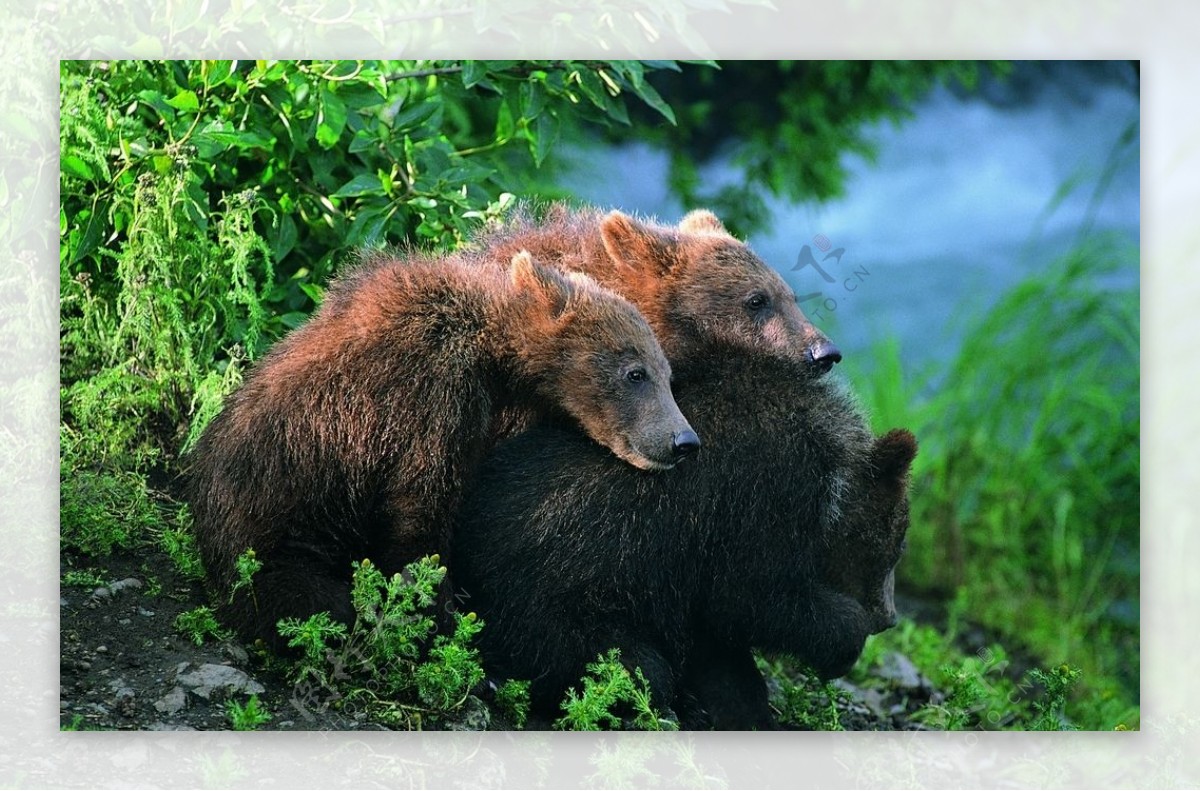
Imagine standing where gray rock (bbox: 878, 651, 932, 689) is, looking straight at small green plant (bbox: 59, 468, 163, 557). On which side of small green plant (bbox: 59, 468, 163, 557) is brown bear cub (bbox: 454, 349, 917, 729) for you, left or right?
left

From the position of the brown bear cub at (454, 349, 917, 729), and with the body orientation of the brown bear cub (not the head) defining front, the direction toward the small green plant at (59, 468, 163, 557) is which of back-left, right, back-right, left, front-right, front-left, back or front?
back

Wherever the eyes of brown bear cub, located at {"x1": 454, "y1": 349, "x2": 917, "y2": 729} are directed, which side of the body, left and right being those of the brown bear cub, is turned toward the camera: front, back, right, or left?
right

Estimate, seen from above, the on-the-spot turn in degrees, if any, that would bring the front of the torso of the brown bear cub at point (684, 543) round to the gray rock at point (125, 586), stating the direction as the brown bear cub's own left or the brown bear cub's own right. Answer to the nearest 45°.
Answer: approximately 180°

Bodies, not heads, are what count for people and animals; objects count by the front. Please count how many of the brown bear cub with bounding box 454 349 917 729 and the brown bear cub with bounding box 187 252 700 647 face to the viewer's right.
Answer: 2

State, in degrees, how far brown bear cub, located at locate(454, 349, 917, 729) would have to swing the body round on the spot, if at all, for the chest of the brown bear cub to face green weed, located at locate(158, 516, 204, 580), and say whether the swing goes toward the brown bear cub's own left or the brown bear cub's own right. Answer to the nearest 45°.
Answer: approximately 180°

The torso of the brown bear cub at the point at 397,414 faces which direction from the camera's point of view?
to the viewer's right

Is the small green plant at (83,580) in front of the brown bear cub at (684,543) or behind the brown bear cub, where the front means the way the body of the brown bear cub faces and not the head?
behind
